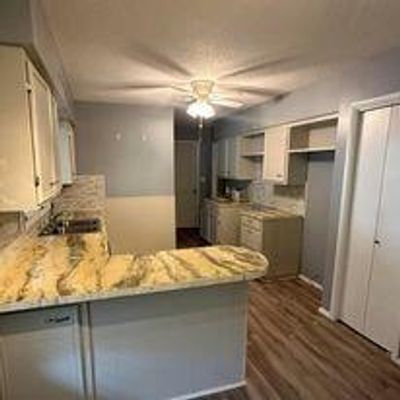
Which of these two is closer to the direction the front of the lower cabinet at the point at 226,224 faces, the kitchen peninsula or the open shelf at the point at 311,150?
the kitchen peninsula

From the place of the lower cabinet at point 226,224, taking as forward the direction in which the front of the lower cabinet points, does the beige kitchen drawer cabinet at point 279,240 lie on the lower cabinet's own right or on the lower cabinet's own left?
on the lower cabinet's own left

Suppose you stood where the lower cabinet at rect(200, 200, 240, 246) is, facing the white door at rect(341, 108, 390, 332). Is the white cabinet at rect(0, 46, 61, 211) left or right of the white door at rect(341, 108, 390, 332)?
right

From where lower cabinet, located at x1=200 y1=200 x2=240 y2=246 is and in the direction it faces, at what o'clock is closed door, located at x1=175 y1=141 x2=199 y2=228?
The closed door is roughly at 2 o'clock from the lower cabinet.
